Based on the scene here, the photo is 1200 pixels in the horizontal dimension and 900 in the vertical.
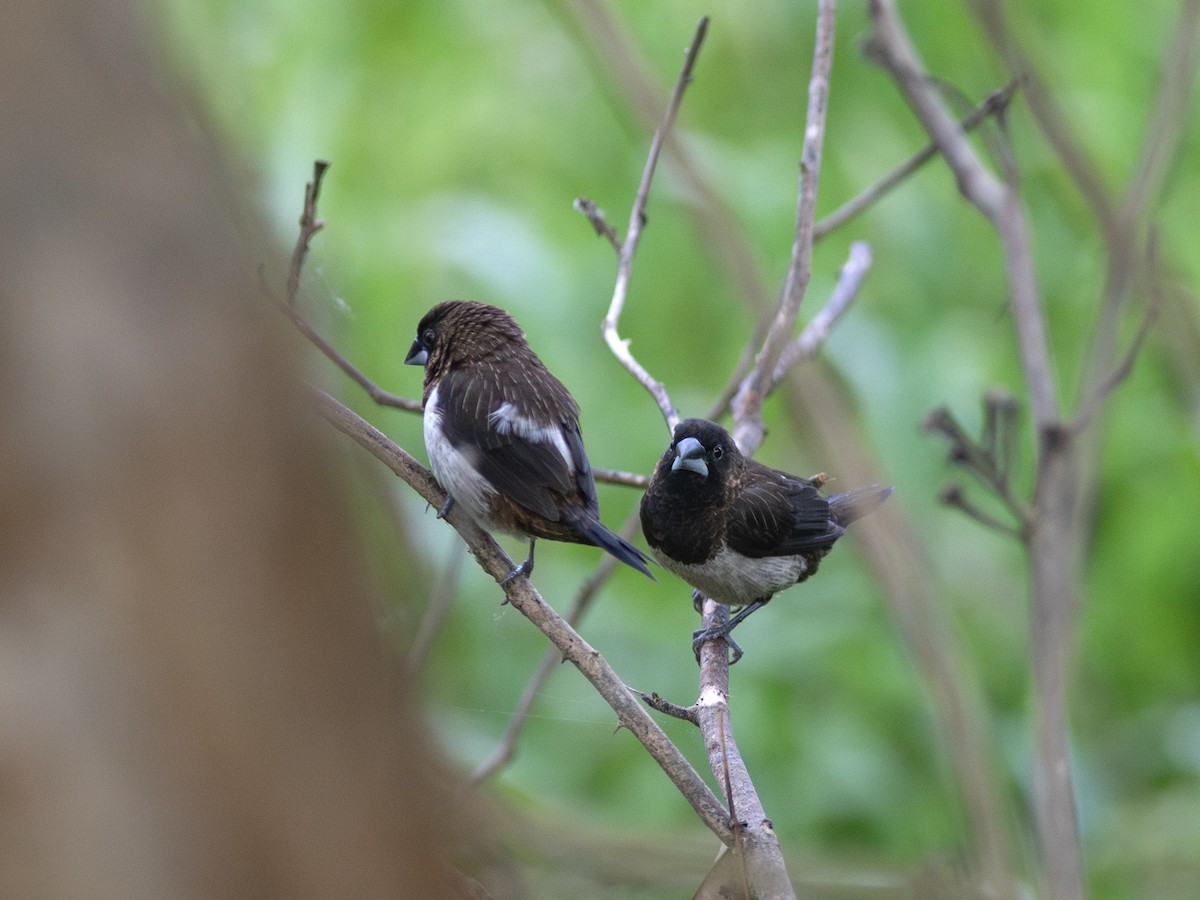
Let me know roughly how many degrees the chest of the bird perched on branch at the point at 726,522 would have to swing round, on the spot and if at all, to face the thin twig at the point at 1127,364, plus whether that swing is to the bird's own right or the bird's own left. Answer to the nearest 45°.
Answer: approximately 90° to the bird's own left

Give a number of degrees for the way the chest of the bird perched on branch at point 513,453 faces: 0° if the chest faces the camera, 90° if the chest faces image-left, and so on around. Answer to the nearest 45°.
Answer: approximately 135°

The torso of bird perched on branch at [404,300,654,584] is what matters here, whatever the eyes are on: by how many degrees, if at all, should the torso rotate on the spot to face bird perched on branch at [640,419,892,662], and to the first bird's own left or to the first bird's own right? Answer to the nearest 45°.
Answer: approximately 90° to the first bird's own right

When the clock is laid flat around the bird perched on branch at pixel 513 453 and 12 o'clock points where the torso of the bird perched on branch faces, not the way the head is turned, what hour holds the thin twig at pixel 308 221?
The thin twig is roughly at 9 o'clock from the bird perched on branch.

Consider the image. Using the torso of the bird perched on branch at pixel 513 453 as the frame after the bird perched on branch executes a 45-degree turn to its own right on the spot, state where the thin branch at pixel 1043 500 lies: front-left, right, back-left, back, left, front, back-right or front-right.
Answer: right

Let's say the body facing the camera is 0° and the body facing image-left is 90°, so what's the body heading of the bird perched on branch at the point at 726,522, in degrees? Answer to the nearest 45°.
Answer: approximately 45°

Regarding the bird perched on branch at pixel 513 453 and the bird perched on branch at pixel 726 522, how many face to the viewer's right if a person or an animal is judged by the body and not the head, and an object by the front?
0
